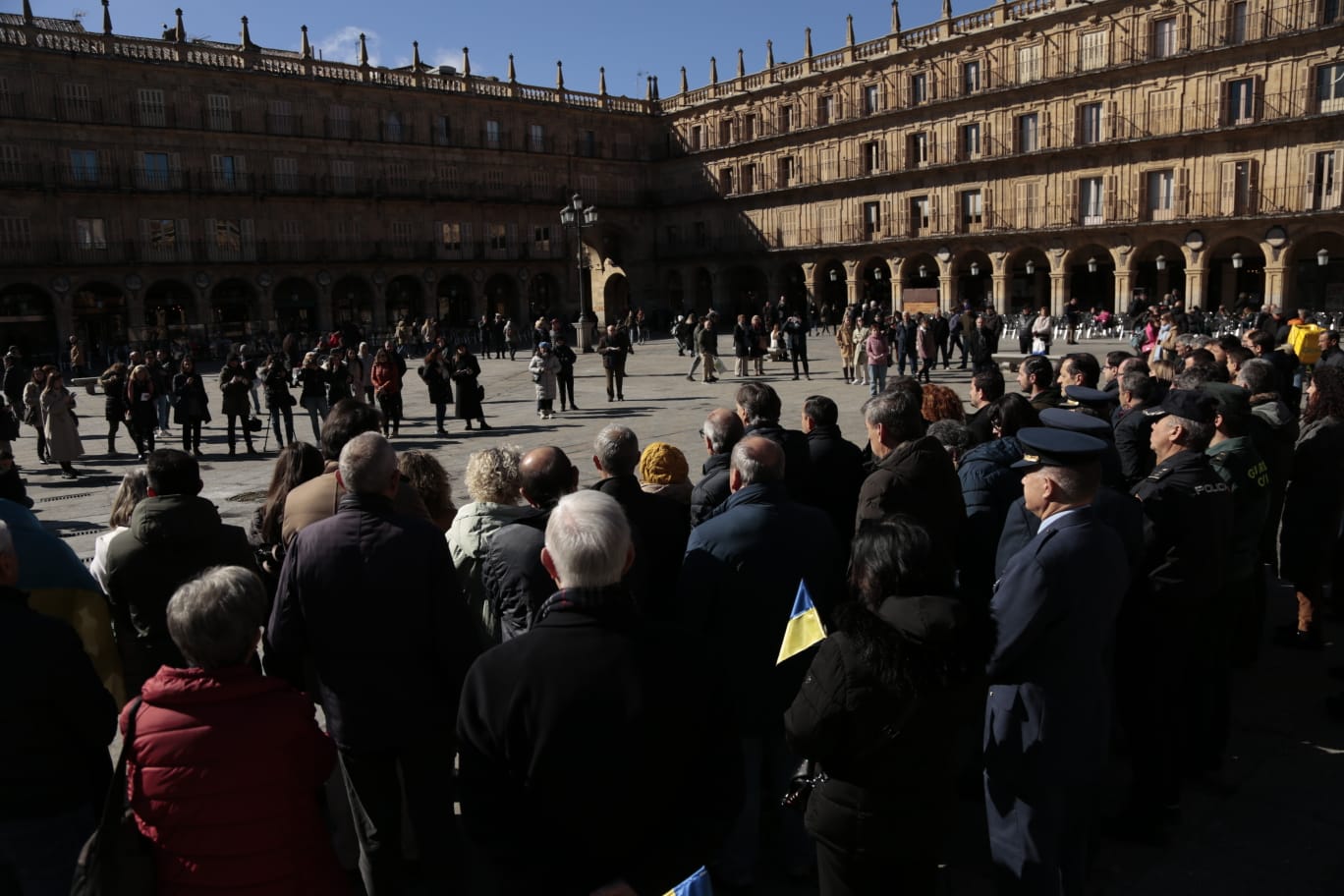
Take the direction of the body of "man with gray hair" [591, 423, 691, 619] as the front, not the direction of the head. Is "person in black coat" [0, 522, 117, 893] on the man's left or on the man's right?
on the man's left

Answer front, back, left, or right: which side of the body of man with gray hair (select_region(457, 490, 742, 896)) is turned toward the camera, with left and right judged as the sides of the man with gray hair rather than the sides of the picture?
back

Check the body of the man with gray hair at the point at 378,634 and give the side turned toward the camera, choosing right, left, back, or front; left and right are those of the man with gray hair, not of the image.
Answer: back

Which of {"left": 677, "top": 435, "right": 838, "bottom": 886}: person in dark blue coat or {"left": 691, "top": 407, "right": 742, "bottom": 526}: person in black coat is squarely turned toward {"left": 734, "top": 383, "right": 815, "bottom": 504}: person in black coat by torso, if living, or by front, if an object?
{"left": 677, "top": 435, "right": 838, "bottom": 886}: person in dark blue coat

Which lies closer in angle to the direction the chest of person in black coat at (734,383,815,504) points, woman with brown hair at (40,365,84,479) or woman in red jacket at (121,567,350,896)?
the woman with brown hair

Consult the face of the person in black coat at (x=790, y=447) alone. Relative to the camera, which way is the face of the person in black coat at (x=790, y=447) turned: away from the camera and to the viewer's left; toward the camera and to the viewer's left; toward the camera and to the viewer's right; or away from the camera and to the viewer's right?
away from the camera and to the viewer's left

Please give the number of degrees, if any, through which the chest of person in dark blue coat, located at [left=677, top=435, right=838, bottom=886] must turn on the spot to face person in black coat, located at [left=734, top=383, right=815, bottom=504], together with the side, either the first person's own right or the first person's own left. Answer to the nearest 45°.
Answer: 0° — they already face them

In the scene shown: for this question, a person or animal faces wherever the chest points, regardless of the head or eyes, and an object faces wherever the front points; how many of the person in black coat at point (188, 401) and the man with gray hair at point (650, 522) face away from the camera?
1

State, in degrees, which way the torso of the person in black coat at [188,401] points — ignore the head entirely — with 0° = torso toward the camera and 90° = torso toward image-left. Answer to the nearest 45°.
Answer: approximately 0°

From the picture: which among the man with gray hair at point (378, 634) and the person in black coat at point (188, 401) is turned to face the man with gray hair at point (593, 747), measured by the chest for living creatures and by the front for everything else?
the person in black coat

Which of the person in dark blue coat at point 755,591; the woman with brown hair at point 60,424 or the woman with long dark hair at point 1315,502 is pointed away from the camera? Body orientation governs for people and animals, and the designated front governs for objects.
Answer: the person in dark blue coat

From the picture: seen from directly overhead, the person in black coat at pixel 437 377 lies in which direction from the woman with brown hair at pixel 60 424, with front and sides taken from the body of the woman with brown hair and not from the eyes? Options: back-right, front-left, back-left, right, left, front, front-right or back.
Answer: front-left

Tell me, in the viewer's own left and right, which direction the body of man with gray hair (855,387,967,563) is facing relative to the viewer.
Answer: facing away from the viewer and to the left of the viewer

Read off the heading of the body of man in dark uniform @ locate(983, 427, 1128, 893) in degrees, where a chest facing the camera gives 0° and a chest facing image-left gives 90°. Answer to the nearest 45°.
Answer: approximately 135°

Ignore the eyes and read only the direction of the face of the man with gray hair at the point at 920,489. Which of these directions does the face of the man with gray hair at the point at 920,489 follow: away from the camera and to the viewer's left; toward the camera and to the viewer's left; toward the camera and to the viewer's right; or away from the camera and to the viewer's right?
away from the camera and to the viewer's left

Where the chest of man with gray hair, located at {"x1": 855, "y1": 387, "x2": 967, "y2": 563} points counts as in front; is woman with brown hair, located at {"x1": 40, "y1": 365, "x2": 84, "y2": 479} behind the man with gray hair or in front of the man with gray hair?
in front

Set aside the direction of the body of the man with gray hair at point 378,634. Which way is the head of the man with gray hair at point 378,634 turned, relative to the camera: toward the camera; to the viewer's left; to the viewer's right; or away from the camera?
away from the camera
